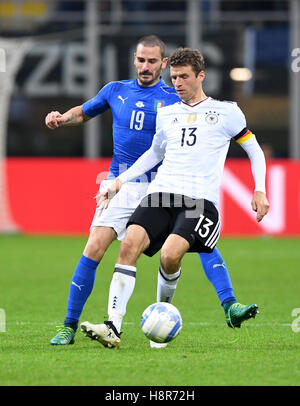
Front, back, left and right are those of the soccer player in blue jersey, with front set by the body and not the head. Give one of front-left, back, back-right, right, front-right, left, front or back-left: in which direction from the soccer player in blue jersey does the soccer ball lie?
front

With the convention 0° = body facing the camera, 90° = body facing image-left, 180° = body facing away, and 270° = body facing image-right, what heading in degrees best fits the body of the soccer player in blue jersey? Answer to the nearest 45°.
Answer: approximately 0°

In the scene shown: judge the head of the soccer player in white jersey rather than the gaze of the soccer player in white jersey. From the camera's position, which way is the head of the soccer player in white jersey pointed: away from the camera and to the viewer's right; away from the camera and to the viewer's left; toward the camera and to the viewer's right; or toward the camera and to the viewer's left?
toward the camera and to the viewer's left

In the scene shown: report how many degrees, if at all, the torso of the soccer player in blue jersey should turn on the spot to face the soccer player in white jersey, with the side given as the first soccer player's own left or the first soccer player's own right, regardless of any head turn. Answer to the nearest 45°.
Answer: approximately 45° to the first soccer player's own left
